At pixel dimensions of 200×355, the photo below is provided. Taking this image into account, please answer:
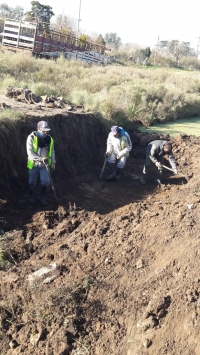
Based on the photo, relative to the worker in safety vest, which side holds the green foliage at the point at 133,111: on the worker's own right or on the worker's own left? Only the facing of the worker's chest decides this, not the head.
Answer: on the worker's own left

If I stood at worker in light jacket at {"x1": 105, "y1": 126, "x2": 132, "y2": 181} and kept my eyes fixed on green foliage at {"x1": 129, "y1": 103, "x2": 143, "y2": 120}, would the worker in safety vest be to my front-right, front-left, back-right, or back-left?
back-left

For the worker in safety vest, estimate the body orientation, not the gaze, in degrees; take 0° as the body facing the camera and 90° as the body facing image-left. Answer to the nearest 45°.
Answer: approximately 315°

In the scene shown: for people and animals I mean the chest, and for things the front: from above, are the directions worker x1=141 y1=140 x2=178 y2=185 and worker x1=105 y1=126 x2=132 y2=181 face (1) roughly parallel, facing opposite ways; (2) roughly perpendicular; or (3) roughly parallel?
roughly perpendicular

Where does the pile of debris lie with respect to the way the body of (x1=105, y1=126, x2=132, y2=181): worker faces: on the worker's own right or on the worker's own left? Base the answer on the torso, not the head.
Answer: on the worker's own right

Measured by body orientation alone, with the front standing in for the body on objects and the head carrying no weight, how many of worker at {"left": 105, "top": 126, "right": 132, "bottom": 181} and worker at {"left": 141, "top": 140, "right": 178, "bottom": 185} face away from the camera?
0
